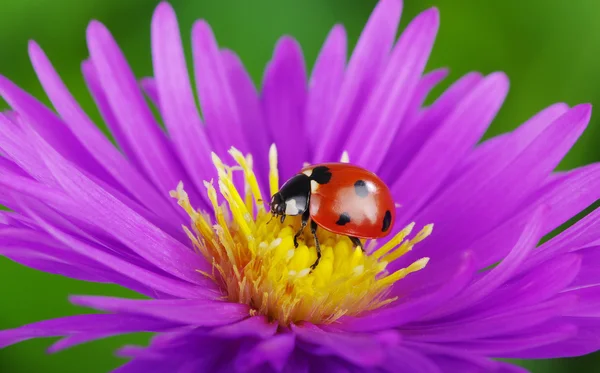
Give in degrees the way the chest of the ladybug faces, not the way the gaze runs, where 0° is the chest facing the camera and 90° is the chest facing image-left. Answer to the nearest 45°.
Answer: approximately 90°
